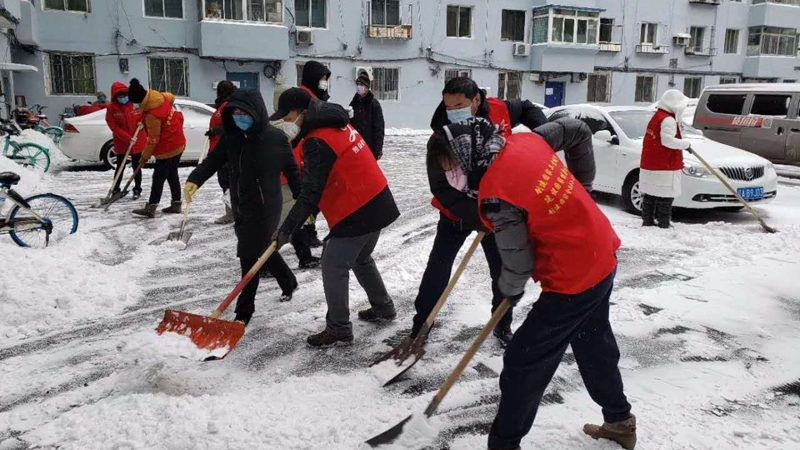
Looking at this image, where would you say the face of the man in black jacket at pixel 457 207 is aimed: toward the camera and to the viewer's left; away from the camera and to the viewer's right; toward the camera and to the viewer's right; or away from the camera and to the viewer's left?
toward the camera and to the viewer's left

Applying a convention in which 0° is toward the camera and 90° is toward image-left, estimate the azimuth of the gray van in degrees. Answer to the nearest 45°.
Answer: approximately 270°

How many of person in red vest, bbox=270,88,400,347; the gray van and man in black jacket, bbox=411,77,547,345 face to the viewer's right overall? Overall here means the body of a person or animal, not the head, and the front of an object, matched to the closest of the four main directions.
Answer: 1

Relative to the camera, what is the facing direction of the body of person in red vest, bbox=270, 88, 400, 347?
to the viewer's left

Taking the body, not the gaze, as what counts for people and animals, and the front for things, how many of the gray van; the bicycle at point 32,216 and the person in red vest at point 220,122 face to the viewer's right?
1

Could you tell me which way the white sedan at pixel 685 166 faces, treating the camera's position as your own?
facing the viewer and to the right of the viewer

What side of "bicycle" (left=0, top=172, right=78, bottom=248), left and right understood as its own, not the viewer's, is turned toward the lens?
left

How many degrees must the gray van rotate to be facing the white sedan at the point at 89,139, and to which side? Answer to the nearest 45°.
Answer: approximately 135° to its right

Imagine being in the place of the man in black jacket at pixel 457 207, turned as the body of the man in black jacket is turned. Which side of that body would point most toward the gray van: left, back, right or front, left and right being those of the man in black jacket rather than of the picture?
back
